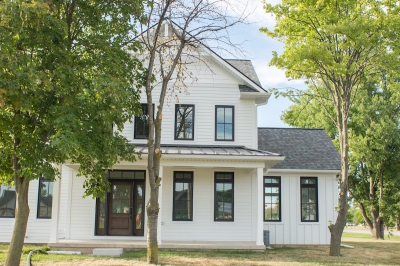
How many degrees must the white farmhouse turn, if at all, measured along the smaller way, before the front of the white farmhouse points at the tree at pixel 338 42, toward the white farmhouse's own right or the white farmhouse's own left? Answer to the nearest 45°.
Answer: approximately 45° to the white farmhouse's own left

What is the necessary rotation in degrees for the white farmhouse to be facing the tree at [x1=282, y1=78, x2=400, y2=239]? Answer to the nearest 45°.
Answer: approximately 135° to its left

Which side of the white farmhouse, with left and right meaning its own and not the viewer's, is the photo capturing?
front

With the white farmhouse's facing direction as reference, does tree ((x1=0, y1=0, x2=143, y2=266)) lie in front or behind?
in front
